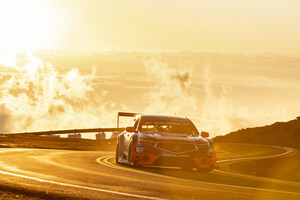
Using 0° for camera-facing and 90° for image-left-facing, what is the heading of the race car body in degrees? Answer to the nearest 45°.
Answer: approximately 0°
